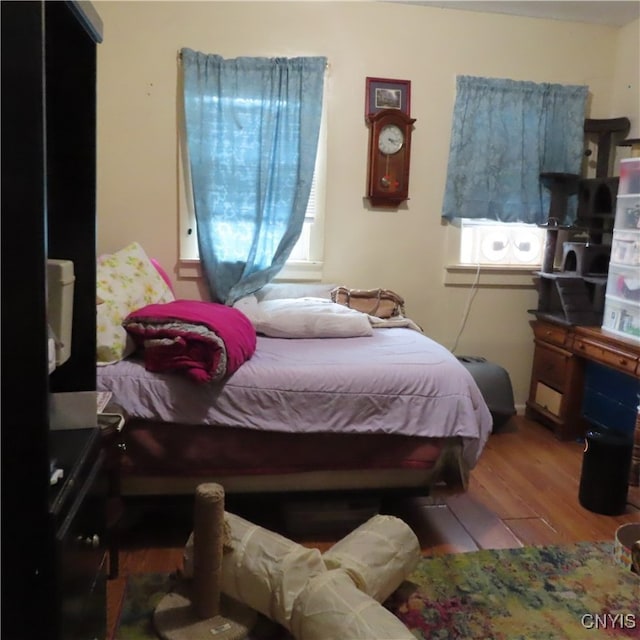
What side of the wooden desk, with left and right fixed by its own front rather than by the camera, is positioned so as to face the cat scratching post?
front

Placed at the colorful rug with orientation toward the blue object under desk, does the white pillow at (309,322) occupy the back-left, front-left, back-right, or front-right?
front-left

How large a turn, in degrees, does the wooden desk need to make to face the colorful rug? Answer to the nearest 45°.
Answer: approximately 45° to its left

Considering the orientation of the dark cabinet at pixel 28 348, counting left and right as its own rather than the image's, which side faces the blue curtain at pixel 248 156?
left

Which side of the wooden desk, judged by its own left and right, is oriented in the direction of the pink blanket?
front

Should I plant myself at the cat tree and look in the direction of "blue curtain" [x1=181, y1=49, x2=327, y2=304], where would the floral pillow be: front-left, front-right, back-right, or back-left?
front-left

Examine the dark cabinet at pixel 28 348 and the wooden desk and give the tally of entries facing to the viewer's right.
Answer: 1

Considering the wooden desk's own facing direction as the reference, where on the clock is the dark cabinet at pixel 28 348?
The dark cabinet is roughly at 11 o'clock from the wooden desk.

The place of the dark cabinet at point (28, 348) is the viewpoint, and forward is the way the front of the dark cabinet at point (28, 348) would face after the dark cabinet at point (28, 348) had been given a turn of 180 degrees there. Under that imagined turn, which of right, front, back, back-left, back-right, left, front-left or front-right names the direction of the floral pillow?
right

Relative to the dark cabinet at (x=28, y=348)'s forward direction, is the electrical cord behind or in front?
in front

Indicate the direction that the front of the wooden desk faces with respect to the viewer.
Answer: facing the viewer and to the left of the viewer

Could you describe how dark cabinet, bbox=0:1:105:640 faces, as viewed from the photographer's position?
facing to the right of the viewer

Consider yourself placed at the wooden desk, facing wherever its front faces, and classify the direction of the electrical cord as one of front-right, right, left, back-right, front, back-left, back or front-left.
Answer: front-right

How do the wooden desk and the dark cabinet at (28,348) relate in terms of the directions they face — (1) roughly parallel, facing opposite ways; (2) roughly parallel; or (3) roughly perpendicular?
roughly parallel, facing opposite ways
